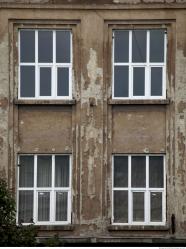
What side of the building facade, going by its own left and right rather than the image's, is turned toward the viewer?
front
